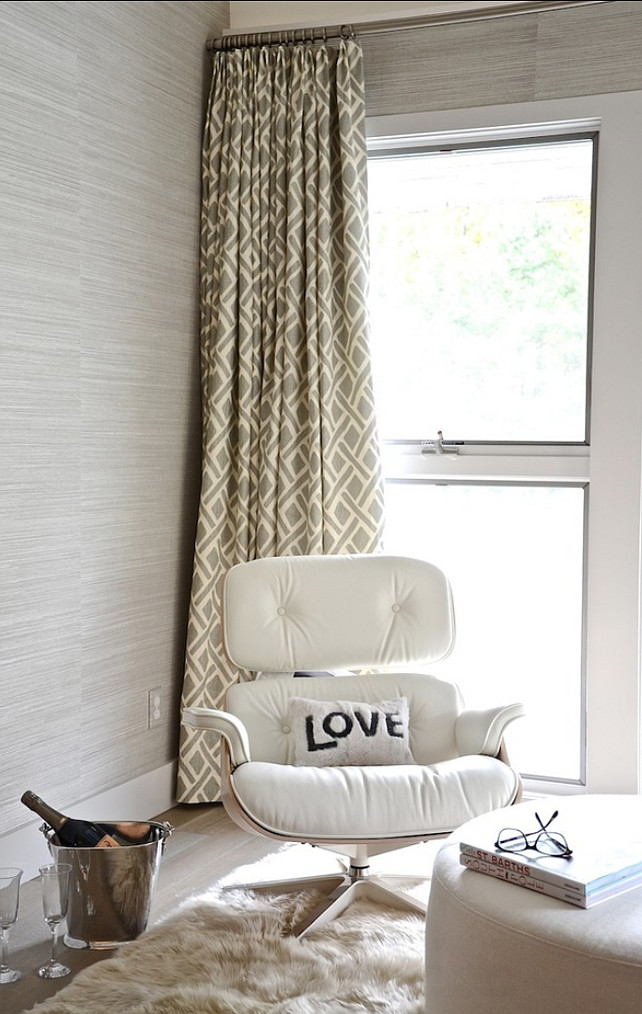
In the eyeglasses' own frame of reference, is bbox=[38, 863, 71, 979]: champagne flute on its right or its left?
on its right

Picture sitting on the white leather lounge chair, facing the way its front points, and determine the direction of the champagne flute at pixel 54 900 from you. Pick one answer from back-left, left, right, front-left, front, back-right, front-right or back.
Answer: front-right

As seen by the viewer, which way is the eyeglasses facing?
toward the camera

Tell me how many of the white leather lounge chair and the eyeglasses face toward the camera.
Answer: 2

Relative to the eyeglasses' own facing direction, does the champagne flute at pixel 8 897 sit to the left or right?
on its right

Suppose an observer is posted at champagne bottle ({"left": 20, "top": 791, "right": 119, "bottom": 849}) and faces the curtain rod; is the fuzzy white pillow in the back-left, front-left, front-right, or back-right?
front-right

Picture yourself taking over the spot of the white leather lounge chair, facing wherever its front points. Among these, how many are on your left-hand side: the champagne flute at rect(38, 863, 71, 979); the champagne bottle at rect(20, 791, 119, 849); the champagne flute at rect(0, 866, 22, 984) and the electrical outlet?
0

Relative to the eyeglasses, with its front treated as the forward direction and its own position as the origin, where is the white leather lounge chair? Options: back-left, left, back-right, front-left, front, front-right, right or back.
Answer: back-right

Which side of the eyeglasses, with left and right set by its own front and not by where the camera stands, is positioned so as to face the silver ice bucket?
right

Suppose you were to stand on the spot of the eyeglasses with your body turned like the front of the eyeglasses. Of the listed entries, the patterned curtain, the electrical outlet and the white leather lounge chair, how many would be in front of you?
0

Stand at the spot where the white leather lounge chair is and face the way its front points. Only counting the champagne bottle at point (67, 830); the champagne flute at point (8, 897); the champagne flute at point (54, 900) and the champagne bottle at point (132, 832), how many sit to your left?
0

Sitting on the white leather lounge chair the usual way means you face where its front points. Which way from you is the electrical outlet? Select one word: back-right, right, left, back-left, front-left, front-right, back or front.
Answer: back-right

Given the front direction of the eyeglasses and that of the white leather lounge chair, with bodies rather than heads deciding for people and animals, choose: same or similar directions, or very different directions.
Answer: same or similar directions

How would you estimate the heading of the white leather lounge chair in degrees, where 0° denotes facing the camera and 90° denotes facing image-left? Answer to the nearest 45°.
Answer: approximately 0°

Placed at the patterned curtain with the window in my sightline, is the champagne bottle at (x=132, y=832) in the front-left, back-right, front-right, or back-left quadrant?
back-right

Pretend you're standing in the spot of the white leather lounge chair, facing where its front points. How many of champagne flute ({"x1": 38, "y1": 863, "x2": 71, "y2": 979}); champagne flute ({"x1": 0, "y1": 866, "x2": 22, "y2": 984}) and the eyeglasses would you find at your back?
0
